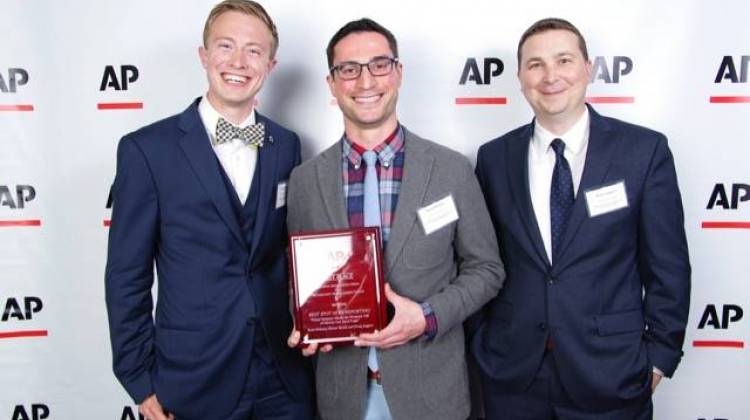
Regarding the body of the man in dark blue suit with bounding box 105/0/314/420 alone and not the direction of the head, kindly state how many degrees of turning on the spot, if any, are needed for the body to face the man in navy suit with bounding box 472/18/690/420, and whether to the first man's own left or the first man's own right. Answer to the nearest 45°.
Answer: approximately 45° to the first man's own left

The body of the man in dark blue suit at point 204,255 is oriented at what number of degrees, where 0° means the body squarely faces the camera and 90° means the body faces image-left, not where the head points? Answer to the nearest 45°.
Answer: approximately 315°

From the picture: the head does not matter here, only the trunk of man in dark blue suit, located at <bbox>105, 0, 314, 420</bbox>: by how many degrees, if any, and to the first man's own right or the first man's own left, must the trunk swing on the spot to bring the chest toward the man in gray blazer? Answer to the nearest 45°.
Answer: approximately 45° to the first man's own left
